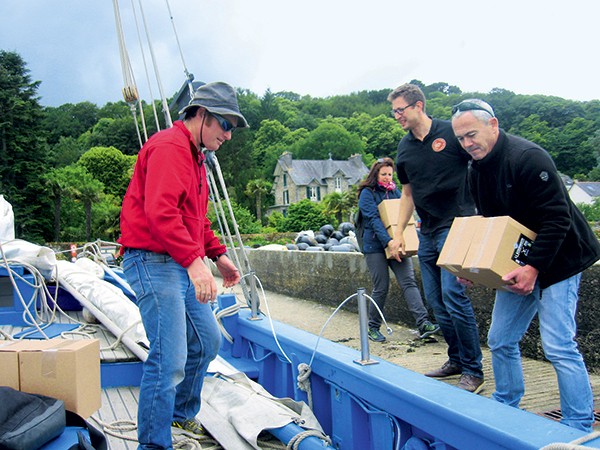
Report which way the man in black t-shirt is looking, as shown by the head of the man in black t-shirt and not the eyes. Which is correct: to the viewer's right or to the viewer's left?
to the viewer's left

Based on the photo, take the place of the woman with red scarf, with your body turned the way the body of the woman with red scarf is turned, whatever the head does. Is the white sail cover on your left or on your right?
on your right

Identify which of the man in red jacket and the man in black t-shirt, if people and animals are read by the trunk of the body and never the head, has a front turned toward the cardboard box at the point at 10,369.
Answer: the man in black t-shirt

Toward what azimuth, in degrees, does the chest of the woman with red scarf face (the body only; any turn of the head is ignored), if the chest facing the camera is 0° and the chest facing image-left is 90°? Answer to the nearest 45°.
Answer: approximately 315°

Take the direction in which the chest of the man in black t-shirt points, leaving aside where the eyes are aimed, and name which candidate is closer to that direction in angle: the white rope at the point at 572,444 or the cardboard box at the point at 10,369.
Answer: the cardboard box

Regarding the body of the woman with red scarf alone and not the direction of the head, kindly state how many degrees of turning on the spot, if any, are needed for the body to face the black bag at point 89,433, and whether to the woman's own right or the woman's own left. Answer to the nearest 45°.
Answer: approximately 45° to the woman's own right

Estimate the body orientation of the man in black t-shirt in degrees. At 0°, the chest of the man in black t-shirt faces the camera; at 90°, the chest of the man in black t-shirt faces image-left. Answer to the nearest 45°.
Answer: approximately 45°

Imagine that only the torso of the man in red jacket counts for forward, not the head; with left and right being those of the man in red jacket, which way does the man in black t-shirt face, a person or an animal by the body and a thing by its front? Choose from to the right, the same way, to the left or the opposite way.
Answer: the opposite way

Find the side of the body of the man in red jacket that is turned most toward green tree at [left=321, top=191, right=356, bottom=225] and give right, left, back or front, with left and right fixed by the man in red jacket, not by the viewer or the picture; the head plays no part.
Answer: left

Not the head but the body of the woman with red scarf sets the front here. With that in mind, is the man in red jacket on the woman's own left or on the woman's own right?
on the woman's own right

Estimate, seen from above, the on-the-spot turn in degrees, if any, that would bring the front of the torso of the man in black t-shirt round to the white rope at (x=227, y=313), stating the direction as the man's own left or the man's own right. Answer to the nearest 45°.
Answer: approximately 45° to the man's own right

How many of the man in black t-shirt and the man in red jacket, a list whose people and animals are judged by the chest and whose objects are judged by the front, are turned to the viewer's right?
1

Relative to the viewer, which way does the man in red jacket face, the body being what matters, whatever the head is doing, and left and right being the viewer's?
facing to the right of the viewer
